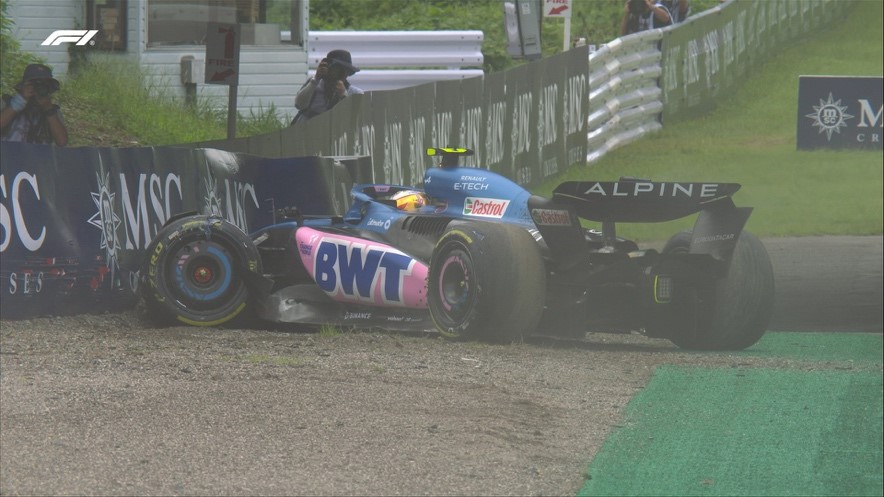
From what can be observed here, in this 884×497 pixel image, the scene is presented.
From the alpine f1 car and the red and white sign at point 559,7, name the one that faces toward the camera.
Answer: the red and white sign

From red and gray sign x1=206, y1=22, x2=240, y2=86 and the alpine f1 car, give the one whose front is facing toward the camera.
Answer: the red and gray sign

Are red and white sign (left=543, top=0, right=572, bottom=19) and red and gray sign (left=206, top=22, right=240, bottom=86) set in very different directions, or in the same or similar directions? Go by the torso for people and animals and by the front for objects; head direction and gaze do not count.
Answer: same or similar directions

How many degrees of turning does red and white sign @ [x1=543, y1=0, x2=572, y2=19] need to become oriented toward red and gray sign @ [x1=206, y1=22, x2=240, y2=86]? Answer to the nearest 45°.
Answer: approximately 45° to its right

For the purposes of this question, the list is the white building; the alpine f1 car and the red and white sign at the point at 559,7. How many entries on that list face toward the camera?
2

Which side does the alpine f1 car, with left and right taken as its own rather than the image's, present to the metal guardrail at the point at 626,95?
right

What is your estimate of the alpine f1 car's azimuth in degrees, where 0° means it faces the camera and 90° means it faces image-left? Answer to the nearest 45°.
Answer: approximately 135°

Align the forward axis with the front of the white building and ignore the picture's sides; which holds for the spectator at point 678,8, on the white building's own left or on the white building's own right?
on the white building's own left

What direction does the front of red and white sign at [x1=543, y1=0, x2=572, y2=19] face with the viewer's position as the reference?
facing the viewer

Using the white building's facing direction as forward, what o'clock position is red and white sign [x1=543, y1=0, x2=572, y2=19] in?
The red and white sign is roughly at 8 o'clock from the white building.

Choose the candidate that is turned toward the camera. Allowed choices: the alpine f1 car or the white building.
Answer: the white building
